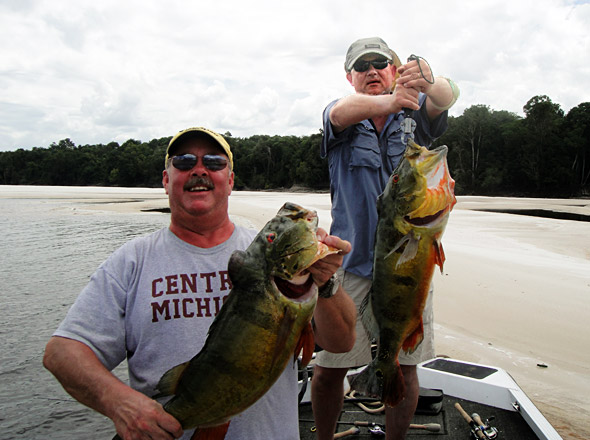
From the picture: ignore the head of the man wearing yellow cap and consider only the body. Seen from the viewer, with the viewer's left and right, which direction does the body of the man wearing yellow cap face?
facing the viewer

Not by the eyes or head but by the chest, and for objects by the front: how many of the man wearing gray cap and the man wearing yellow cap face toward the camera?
2

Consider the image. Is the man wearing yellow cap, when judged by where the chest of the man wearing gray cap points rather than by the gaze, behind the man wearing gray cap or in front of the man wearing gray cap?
in front

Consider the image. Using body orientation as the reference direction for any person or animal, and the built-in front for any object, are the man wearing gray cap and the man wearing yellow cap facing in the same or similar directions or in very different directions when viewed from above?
same or similar directions

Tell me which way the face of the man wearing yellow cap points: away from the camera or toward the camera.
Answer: toward the camera

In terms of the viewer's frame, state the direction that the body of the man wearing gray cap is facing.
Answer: toward the camera
